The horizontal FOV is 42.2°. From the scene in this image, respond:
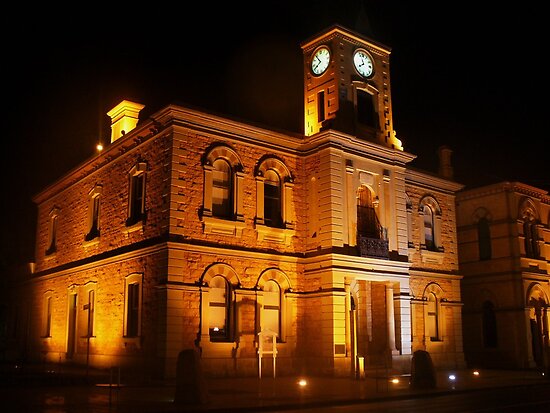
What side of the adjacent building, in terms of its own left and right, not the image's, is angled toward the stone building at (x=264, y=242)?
right

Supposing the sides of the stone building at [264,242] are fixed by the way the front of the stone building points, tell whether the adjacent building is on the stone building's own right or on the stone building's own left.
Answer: on the stone building's own left

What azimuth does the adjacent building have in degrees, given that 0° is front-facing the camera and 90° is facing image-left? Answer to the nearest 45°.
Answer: approximately 315°

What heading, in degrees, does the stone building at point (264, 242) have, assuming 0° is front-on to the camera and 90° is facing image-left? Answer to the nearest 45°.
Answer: approximately 315°
